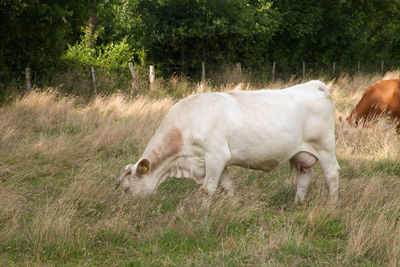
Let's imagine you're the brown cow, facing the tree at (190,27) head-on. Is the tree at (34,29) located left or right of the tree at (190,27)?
left

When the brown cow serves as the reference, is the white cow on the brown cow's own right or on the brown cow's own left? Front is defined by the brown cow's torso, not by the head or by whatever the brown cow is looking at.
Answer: on the brown cow's own left

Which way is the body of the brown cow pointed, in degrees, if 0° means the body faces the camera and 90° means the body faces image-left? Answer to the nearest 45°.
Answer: approximately 90°

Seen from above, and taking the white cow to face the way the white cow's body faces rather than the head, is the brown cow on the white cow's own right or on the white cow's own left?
on the white cow's own right

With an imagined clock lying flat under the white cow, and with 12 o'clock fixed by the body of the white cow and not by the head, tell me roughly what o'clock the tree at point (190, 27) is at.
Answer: The tree is roughly at 3 o'clock from the white cow.

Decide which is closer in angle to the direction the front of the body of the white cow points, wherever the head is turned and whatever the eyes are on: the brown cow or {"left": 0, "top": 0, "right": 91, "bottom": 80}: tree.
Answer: the tree

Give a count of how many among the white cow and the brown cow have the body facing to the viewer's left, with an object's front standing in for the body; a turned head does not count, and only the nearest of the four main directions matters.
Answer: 2

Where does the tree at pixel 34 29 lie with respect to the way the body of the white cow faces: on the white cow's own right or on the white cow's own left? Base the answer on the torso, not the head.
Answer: on the white cow's own right

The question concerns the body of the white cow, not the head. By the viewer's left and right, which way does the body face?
facing to the left of the viewer
